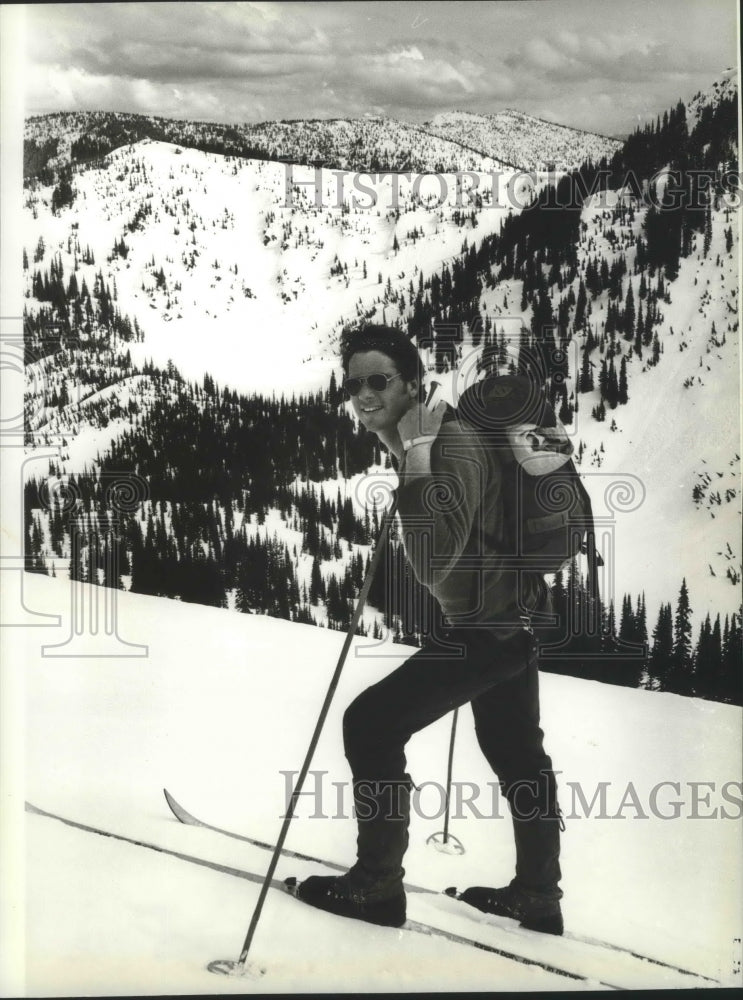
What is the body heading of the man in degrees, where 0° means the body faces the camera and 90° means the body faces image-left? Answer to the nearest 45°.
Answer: approximately 90°
